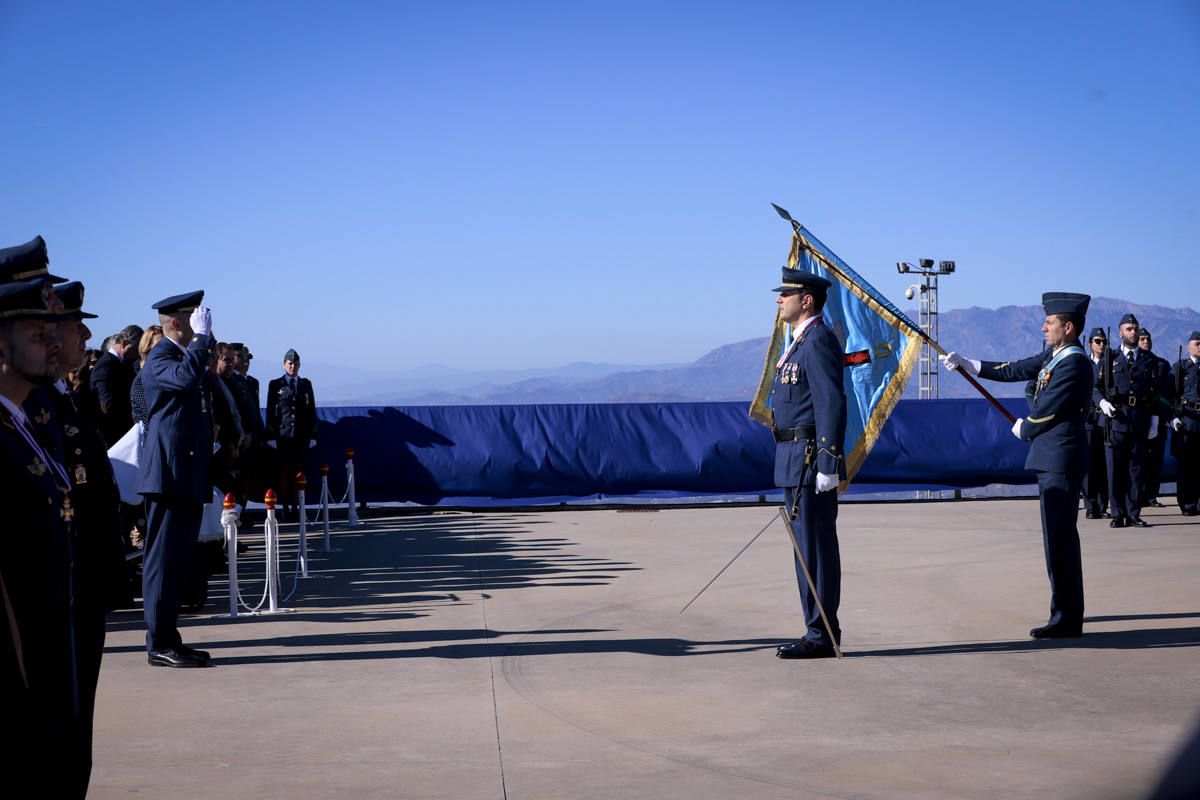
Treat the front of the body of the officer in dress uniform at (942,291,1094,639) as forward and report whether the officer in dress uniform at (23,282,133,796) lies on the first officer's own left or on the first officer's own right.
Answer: on the first officer's own left

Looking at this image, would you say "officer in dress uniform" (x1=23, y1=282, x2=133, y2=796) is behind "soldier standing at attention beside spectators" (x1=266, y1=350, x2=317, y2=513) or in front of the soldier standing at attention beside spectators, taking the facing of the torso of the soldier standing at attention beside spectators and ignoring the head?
in front

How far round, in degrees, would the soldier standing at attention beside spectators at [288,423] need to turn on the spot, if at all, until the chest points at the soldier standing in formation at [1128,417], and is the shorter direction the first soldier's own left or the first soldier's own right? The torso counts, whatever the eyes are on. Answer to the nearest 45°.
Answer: approximately 45° to the first soldier's own left

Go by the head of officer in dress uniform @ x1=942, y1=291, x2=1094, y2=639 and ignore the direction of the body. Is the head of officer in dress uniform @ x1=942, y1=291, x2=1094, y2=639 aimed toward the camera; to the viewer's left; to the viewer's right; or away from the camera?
to the viewer's left

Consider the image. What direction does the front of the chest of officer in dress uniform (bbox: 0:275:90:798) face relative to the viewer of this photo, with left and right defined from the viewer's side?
facing to the right of the viewer

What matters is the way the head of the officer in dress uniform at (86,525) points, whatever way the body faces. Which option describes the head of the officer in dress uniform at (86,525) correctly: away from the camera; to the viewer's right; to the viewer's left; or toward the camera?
to the viewer's right

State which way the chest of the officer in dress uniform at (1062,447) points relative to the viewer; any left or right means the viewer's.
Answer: facing to the left of the viewer

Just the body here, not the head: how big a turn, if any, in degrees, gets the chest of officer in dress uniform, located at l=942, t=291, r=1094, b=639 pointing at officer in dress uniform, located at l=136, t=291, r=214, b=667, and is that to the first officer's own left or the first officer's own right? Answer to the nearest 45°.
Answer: approximately 45° to the first officer's own left

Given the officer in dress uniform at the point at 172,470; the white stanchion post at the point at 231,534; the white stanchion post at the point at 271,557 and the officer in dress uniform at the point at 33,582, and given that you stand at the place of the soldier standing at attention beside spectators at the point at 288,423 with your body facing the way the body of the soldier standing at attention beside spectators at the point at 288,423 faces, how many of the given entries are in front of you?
4

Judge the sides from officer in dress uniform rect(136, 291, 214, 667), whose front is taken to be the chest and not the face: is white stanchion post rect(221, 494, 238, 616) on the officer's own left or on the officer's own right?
on the officer's own left

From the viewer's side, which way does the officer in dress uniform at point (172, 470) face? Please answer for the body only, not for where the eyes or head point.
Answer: to the viewer's right

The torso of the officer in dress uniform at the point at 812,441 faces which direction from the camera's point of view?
to the viewer's left

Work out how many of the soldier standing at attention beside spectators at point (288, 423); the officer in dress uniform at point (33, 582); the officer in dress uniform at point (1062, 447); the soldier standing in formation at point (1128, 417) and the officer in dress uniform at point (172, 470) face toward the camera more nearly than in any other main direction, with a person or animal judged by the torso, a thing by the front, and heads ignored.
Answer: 2

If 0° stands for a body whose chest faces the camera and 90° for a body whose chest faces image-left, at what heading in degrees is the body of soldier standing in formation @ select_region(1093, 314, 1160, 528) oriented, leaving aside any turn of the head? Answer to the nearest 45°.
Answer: approximately 0°
